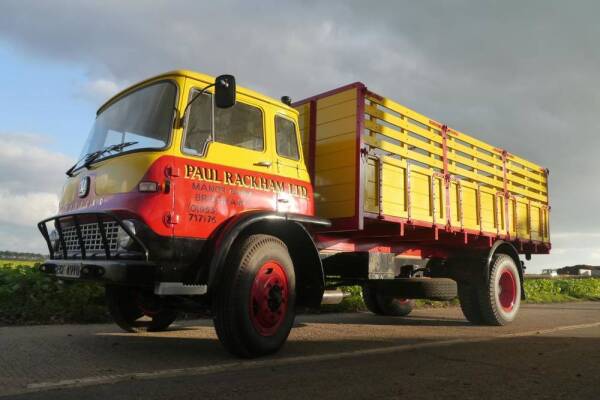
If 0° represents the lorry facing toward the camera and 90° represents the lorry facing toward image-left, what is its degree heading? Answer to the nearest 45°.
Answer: approximately 45°
